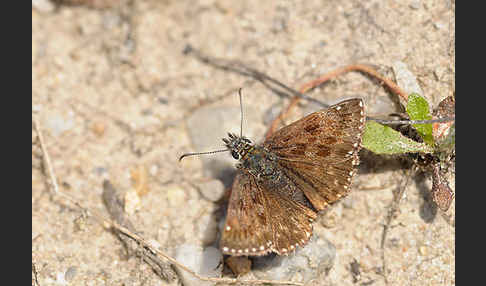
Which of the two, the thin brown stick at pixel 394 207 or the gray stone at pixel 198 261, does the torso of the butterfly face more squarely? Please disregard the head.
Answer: the gray stone

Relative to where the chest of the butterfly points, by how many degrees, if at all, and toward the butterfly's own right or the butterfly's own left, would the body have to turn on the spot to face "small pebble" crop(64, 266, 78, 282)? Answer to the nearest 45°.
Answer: approximately 45° to the butterfly's own left

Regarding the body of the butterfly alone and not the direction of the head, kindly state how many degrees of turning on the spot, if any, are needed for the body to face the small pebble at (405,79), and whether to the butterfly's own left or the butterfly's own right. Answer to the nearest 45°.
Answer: approximately 90° to the butterfly's own right

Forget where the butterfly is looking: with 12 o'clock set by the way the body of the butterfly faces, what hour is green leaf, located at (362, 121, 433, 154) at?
The green leaf is roughly at 4 o'clock from the butterfly.

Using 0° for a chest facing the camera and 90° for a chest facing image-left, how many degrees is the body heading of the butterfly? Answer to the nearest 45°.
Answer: approximately 135°
